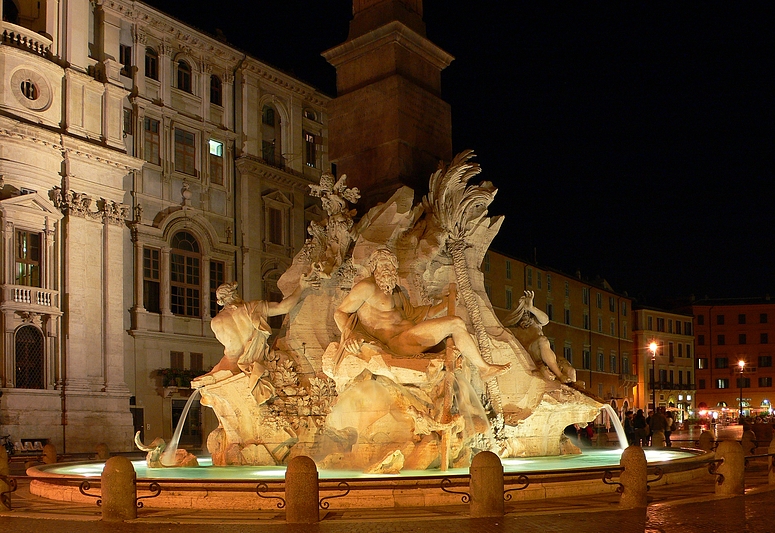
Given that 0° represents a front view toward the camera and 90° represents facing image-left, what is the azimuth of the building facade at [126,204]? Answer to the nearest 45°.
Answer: approximately 315°

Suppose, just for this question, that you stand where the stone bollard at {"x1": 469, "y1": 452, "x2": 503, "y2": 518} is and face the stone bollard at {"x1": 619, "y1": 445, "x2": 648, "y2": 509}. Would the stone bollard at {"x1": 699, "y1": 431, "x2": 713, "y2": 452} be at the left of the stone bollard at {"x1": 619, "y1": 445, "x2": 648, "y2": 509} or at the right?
left

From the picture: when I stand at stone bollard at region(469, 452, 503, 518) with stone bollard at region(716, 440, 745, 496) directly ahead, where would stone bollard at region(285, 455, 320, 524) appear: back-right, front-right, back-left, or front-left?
back-left
